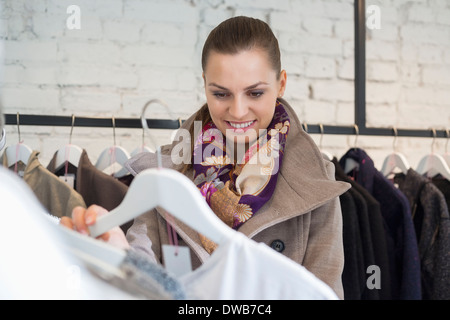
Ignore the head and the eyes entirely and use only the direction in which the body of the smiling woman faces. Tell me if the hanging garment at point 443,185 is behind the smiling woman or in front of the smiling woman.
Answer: behind

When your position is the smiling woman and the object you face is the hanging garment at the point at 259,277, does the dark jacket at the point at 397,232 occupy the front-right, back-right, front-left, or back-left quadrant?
back-left

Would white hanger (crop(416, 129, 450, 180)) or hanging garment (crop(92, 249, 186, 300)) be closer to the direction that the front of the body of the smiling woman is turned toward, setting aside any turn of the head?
the hanging garment

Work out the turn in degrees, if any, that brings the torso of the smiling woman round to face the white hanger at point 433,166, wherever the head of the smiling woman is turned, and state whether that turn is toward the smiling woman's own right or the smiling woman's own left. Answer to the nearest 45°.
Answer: approximately 180°

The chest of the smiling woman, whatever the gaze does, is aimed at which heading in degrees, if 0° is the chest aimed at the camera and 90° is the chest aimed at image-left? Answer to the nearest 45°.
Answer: approximately 45°

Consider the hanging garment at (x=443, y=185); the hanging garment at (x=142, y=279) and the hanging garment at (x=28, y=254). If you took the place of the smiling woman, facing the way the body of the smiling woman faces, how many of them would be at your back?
1

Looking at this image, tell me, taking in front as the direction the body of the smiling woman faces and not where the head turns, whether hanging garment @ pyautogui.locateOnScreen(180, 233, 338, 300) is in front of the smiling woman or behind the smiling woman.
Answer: in front
